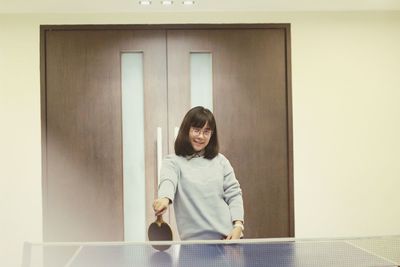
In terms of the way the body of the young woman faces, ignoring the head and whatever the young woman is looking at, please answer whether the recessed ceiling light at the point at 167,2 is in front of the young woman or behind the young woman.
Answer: behind

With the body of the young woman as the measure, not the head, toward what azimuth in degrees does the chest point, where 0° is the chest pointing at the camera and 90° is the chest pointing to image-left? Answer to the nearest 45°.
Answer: approximately 0°

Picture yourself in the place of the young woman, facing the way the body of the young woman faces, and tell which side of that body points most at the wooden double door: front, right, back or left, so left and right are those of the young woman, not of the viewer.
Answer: back

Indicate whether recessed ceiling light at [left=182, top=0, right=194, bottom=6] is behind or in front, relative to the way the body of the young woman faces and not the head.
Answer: behind

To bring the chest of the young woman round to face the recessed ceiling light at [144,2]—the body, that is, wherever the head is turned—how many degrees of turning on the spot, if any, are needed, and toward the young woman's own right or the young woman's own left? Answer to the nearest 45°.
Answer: approximately 180°
